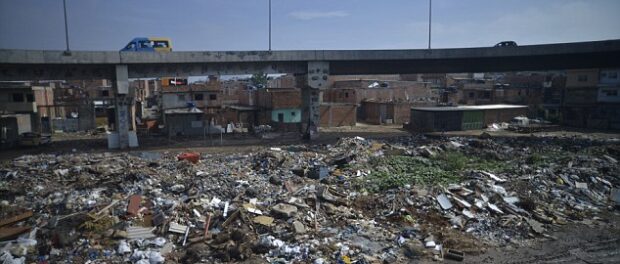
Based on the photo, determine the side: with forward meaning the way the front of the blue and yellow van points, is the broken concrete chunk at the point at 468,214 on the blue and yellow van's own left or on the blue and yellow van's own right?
on the blue and yellow van's own left

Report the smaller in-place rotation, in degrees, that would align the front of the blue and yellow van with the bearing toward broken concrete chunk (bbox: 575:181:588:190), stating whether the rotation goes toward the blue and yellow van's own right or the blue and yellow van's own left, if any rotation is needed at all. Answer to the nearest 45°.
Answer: approximately 135° to the blue and yellow van's own left

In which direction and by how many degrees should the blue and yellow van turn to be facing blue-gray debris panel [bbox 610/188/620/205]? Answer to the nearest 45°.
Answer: approximately 135° to its left

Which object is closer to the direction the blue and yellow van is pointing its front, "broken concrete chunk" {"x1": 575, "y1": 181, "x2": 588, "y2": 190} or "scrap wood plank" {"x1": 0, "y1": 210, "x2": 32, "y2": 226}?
the scrap wood plank

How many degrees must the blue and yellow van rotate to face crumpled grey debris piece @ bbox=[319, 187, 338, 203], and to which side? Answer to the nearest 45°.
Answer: approximately 90° to its left

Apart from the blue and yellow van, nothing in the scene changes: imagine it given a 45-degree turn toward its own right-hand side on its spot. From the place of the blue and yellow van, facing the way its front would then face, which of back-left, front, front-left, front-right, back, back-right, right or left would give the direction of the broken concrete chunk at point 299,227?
back-left

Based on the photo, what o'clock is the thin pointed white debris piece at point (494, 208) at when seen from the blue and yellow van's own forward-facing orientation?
The thin pointed white debris piece is roughly at 8 o'clock from the blue and yellow van.

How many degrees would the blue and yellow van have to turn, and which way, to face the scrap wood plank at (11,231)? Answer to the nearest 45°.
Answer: approximately 90° to its left

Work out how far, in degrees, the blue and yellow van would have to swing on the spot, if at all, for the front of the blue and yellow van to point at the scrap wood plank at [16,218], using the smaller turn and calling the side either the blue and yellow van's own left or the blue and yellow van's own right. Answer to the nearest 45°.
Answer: approximately 90° to the blue and yellow van's own left

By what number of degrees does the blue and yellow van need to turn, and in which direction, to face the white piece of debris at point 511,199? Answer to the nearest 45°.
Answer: approximately 135° to its left

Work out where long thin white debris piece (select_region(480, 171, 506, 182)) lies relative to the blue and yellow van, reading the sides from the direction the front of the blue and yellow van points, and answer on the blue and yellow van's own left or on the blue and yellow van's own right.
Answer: on the blue and yellow van's own left

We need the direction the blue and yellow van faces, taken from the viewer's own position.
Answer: facing to the left of the viewer

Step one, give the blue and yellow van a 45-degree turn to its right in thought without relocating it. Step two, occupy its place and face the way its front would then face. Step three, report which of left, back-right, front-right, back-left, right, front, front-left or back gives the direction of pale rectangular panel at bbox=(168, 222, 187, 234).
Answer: back-left
